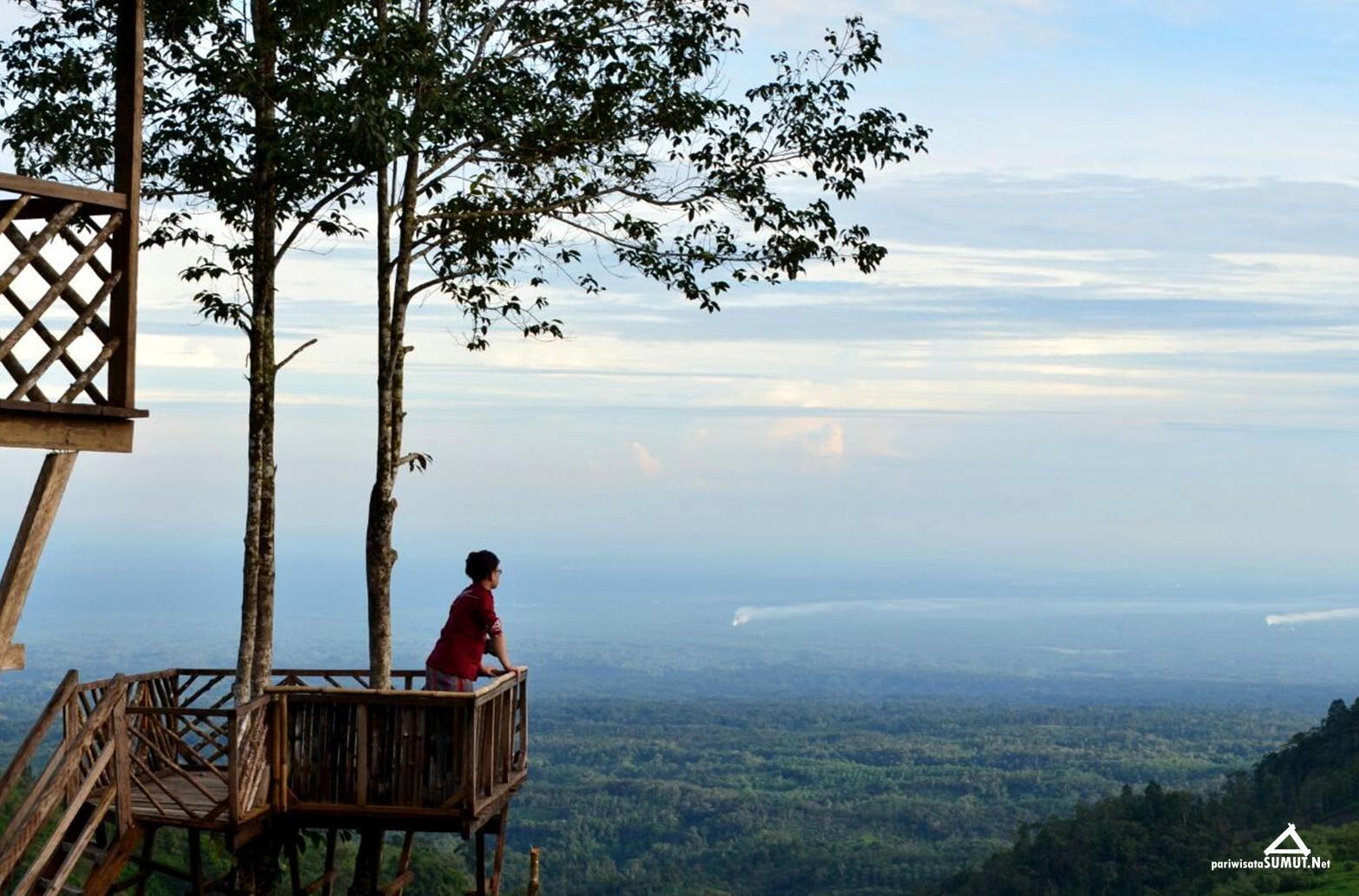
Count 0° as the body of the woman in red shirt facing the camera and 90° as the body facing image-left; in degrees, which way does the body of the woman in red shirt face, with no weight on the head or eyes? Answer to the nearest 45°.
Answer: approximately 225°

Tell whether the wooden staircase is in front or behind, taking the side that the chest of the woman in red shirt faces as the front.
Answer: behind
